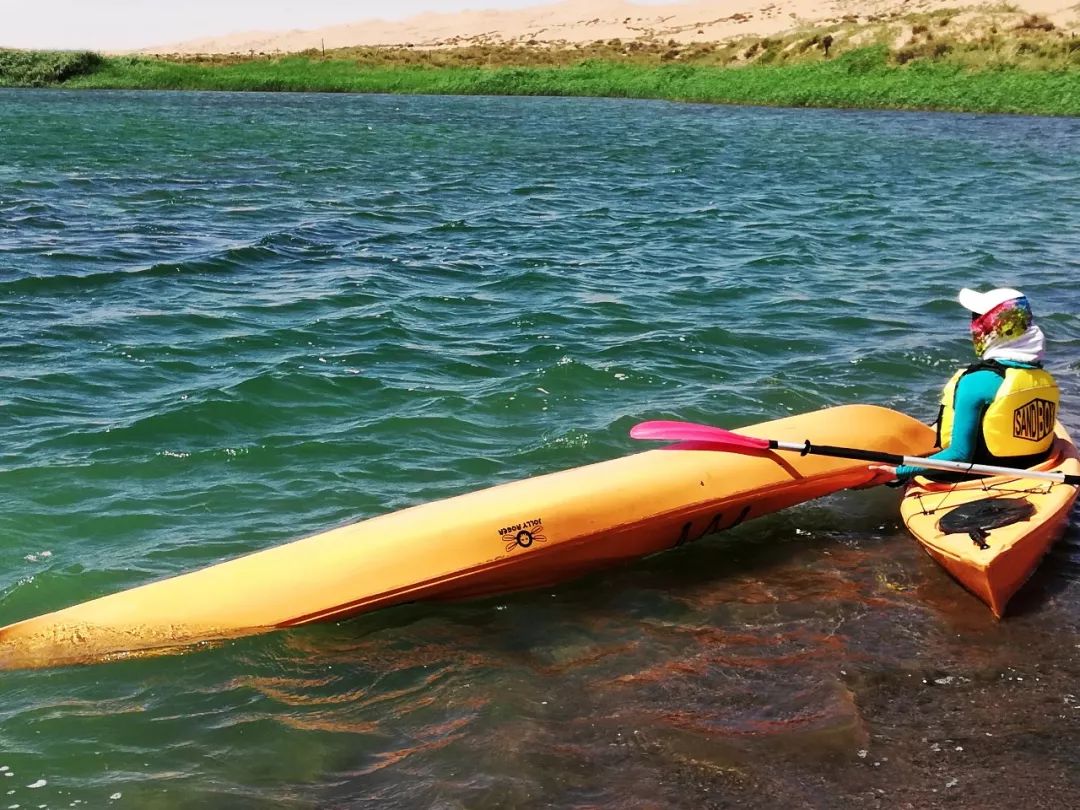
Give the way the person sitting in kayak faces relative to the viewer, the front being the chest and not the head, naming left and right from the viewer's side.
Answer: facing away from the viewer and to the left of the viewer

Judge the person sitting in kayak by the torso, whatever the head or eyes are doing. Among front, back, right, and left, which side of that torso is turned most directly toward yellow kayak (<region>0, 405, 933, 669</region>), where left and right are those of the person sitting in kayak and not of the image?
left
